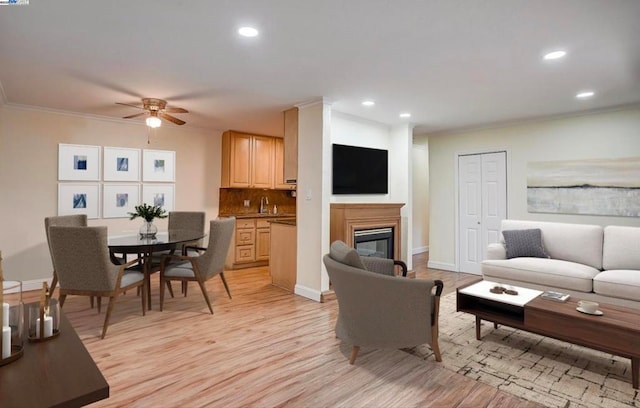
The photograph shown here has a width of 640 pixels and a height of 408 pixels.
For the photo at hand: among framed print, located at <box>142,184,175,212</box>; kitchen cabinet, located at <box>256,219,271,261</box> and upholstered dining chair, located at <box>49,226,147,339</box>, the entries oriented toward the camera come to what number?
2

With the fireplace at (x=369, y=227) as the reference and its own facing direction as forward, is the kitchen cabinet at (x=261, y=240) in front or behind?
behind

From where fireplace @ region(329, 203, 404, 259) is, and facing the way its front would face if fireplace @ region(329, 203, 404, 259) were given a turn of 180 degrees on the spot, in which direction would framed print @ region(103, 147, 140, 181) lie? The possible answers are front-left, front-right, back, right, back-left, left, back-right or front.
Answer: front-left

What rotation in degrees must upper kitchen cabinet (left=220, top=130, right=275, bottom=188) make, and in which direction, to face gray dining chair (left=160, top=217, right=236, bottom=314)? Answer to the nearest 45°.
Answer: approximately 45° to its right

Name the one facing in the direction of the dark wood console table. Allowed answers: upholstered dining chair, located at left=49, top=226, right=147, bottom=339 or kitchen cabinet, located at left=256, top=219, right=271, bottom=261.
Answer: the kitchen cabinet

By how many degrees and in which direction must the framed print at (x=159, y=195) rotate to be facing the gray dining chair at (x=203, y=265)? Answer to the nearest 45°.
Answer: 0° — it already faces it

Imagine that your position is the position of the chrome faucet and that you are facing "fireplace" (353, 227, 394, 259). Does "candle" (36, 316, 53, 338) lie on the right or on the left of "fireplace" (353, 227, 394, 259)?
right

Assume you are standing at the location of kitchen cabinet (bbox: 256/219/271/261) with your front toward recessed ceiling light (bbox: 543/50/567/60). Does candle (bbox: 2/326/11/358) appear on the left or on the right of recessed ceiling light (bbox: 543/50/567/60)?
right

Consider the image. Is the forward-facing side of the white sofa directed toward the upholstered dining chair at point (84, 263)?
yes
